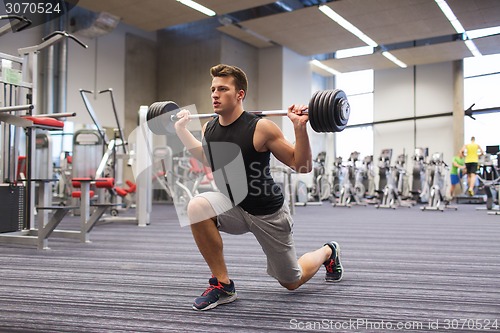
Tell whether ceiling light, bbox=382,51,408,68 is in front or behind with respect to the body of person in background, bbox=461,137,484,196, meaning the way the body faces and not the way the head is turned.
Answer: in front

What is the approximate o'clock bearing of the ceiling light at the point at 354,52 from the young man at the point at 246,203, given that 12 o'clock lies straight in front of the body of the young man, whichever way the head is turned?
The ceiling light is roughly at 5 o'clock from the young man.

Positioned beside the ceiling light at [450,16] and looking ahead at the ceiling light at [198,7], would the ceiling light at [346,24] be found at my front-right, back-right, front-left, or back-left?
front-right

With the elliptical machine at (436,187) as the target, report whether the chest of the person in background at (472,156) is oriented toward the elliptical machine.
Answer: no

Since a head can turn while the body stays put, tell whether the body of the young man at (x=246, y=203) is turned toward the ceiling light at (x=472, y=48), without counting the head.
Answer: no

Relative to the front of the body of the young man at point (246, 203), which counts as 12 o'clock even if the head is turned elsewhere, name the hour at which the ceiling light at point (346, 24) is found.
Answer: The ceiling light is roughly at 5 o'clock from the young man.

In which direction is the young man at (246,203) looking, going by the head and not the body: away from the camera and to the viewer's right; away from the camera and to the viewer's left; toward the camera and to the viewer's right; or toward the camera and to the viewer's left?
toward the camera and to the viewer's left

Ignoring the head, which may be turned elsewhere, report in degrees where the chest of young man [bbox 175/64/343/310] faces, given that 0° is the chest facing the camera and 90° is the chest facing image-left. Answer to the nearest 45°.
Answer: approximately 45°

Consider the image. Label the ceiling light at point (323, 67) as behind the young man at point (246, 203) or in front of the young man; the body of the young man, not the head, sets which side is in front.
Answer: behind
